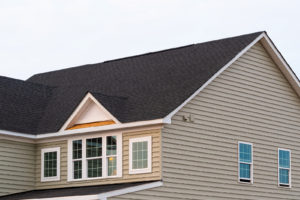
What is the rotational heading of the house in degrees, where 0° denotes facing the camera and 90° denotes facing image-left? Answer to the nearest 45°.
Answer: approximately 45°
